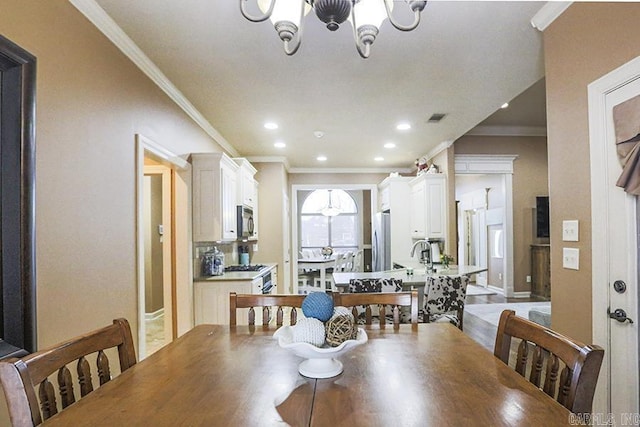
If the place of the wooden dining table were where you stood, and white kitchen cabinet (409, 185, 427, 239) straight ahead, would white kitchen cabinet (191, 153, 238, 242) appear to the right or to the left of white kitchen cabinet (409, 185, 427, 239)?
left

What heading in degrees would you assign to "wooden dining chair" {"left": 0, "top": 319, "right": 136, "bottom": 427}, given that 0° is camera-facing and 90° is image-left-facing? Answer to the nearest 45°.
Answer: approximately 315°

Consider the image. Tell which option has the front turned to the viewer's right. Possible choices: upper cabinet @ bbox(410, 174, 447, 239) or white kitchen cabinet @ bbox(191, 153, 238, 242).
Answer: the white kitchen cabinet

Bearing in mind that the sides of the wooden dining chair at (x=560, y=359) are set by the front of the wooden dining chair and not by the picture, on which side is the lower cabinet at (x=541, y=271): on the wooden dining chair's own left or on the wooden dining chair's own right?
on the wooden dining chair's own right

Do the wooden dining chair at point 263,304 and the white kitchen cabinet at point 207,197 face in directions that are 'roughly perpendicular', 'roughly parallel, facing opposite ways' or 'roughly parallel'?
roughly perpendicular

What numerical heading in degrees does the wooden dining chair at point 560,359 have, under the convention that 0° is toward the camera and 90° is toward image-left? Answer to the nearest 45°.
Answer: approximately 45°
